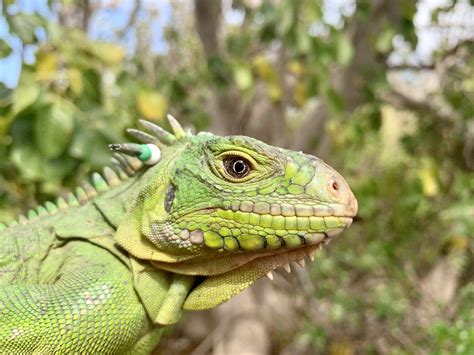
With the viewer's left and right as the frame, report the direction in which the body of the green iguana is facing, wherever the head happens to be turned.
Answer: facing to the right of the viewer

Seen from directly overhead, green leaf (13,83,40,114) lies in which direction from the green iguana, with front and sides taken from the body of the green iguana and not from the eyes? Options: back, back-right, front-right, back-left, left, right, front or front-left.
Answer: back-left

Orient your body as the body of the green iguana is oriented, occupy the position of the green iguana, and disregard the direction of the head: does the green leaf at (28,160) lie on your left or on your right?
on your left

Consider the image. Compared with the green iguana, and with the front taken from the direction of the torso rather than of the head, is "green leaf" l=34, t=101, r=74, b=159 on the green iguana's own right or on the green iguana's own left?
on the green iguana's own left
